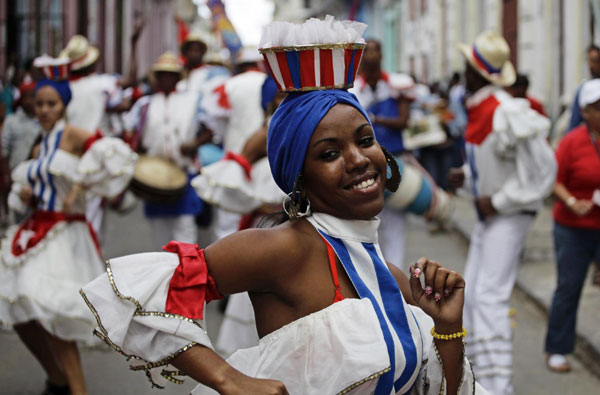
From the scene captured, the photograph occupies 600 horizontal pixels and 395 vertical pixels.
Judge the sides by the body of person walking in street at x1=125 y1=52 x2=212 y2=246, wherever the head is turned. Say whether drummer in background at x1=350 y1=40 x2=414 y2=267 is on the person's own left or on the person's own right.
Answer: on the person's own left

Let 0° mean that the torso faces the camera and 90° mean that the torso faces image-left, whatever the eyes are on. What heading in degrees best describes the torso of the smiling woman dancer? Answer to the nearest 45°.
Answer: approximately 315°

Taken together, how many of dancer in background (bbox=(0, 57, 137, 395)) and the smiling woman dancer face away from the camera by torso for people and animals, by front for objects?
0

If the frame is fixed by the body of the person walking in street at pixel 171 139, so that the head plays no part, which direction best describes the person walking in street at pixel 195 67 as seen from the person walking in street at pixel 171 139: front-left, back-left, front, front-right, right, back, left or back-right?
back

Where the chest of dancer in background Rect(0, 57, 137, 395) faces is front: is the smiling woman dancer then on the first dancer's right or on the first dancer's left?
on the first dancer's left

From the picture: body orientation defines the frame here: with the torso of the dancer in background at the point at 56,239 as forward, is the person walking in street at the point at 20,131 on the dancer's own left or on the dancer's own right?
on the dancer's own right

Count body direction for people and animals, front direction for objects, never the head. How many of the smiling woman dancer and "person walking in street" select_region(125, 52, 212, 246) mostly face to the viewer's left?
0
